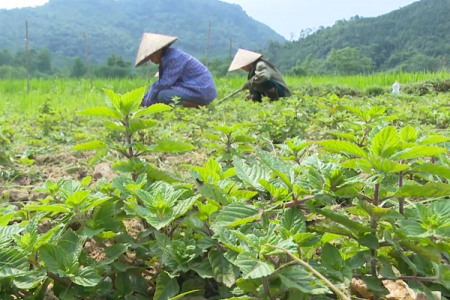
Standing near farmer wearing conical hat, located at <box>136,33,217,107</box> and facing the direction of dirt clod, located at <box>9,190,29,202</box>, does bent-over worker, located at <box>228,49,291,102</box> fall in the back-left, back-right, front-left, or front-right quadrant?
back-left

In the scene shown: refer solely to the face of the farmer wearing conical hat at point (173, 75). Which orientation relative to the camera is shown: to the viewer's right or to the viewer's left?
to the viewer's left

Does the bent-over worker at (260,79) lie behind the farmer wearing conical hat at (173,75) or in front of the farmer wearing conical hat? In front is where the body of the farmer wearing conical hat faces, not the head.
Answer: behind

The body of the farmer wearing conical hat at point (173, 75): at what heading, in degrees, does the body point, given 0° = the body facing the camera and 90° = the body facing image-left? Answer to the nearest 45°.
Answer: approximately 90°

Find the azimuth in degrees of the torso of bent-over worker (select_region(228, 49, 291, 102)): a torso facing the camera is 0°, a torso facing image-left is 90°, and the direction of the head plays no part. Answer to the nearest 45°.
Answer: approximately 90°

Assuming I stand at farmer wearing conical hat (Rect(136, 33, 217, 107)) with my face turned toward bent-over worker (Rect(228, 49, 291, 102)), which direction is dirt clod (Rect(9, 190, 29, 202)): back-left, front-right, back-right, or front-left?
back-right

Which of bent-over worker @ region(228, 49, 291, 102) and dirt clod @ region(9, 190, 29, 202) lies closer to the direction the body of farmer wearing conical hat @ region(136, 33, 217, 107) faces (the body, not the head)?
the dirt clod

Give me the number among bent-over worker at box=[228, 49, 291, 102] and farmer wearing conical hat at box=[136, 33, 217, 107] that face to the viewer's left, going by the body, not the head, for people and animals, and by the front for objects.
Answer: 2

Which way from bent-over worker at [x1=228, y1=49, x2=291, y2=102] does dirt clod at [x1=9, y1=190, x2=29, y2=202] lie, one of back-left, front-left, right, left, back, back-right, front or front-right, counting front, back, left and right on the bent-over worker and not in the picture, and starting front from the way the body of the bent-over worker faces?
left

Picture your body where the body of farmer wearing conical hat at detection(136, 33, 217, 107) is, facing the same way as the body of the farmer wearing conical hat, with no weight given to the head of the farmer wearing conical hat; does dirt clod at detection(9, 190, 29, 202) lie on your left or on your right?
on your left
